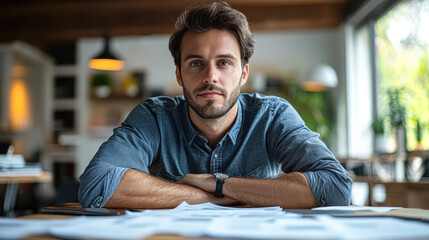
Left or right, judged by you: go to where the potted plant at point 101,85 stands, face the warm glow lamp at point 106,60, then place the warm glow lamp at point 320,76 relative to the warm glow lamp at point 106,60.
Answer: left

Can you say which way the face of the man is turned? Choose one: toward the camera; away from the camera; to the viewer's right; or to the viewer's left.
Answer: toward the camera

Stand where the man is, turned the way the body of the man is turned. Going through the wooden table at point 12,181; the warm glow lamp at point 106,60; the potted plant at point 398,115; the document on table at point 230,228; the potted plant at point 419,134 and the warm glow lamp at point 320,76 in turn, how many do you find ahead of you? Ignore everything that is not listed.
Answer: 1

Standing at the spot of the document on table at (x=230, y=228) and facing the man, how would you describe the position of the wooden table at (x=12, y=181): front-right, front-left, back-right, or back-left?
front-left

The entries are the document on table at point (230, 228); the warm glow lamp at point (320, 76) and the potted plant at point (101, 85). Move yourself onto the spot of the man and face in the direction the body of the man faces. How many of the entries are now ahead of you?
1

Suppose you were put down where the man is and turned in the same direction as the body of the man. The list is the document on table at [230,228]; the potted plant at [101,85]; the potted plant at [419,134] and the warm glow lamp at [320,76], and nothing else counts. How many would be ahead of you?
1

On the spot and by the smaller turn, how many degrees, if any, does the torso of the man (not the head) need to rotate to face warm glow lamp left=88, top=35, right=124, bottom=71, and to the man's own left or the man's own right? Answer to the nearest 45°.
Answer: approximately 180°

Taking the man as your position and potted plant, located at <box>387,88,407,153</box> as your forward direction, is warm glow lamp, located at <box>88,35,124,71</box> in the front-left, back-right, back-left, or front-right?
front-left

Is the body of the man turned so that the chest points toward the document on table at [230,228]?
yes

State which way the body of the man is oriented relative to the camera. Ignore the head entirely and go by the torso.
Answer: toward the camera

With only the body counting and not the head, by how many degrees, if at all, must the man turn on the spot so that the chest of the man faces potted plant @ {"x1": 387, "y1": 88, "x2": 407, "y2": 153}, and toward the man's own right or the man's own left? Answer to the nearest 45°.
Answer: approximately 135° to the man's own left

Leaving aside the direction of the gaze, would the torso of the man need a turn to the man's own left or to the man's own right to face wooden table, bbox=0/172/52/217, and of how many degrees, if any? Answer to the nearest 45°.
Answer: approximately 135° to the man's own right

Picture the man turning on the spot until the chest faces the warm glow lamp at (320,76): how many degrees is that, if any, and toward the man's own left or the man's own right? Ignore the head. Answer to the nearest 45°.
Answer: approximately 180°

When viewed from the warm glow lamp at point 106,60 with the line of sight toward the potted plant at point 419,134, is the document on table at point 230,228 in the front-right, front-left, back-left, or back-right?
front-right

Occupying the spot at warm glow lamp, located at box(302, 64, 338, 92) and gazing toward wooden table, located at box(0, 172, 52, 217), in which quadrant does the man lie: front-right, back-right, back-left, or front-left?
front-left

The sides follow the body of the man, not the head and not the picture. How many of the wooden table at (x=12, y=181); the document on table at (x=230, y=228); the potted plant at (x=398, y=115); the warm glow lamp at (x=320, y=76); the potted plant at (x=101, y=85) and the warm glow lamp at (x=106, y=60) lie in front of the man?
1

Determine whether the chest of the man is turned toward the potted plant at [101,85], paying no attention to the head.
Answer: no

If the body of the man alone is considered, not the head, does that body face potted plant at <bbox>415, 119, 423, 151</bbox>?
no
